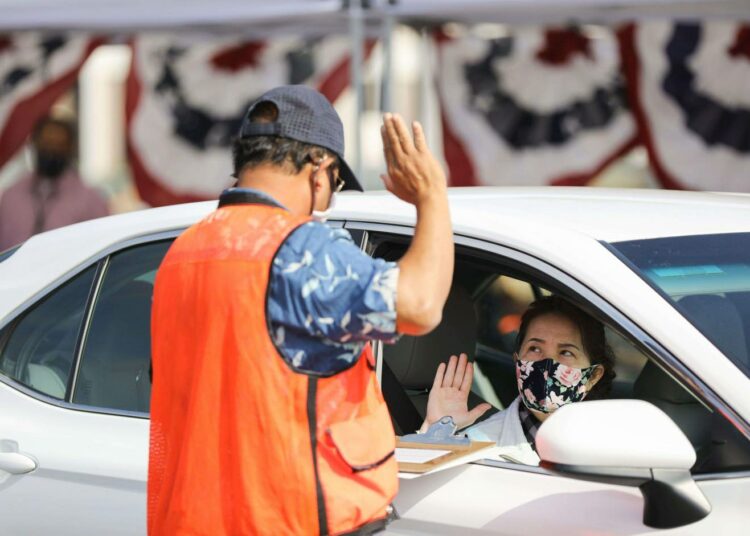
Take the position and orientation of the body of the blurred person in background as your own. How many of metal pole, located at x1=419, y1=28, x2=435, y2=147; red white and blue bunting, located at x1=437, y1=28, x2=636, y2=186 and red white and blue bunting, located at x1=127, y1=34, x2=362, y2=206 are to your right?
0

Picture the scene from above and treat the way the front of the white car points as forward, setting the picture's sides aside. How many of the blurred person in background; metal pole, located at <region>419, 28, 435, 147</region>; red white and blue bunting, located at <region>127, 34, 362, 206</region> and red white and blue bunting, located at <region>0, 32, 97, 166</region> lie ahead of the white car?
0

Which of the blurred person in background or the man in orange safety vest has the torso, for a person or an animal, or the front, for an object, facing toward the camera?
the blurred person in background

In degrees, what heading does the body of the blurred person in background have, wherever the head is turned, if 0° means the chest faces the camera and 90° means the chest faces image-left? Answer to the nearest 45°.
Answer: approximately 0°

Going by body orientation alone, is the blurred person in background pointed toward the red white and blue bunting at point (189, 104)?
no

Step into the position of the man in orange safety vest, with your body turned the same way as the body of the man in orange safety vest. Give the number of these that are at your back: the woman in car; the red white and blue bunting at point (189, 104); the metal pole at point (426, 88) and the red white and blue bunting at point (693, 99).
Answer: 0

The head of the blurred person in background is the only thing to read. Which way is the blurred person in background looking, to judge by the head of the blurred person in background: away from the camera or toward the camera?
toward the camera

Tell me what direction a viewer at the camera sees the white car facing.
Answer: facing the viewer and to the right of the viewer

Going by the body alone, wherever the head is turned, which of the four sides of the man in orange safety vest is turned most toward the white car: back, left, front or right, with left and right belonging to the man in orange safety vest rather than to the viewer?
front

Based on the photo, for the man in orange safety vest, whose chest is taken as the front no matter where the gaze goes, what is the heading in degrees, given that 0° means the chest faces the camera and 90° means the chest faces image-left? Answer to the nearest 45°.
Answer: approximately 225°

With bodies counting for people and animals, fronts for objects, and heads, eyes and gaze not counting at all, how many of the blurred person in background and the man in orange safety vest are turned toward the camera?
1

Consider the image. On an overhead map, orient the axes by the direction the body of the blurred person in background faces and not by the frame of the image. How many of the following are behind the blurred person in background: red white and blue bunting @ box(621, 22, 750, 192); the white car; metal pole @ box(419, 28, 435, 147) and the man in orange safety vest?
0

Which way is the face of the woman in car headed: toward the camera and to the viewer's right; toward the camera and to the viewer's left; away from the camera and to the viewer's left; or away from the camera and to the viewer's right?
toward the camera and to the viewer's left

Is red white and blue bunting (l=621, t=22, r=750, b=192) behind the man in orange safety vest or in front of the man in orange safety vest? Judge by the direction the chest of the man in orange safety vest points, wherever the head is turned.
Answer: in front

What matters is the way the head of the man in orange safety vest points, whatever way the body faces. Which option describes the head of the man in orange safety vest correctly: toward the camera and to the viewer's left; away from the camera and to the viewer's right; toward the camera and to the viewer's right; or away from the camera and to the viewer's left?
away from the camera and to the viewer's right
